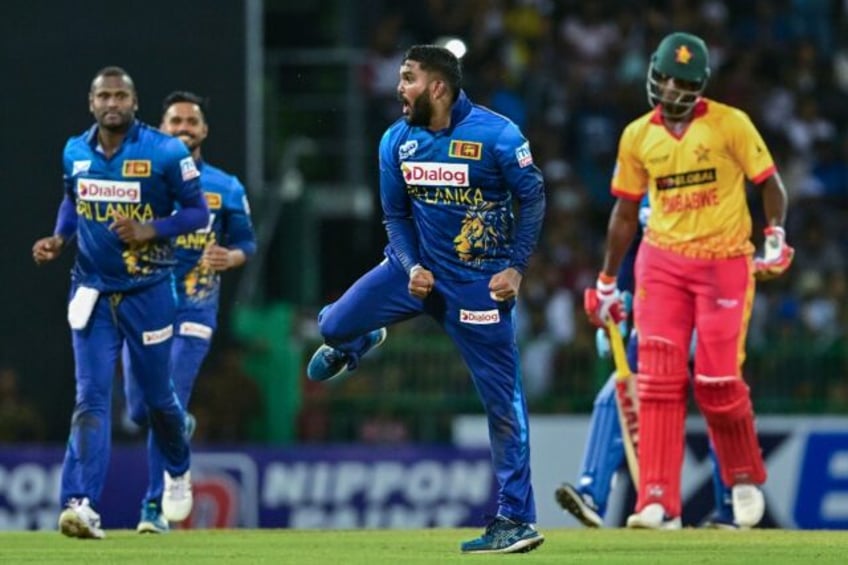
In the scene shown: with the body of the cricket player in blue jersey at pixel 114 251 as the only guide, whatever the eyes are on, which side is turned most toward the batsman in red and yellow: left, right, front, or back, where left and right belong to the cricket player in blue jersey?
left

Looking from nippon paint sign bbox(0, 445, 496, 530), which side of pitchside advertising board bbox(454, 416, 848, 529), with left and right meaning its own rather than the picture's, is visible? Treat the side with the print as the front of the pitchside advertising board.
right

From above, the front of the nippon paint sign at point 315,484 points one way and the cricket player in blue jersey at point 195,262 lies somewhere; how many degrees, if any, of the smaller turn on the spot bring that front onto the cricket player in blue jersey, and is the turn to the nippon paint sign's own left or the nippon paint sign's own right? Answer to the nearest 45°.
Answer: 0° — it already faces them

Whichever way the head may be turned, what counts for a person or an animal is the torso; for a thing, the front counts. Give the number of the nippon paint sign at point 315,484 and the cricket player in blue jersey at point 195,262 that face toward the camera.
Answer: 2

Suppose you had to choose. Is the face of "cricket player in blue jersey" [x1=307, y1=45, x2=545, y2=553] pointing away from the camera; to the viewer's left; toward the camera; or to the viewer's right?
to the viewer's left

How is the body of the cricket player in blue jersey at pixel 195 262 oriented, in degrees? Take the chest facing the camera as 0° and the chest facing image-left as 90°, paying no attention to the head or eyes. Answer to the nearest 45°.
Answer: approximately 0°

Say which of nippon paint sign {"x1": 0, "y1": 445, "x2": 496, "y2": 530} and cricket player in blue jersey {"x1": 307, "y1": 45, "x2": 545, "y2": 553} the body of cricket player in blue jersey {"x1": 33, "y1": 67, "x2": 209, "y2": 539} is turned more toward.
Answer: the cricket player in blue jersey

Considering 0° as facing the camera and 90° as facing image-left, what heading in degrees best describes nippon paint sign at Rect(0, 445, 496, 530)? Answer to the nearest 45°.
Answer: approximately 0°
